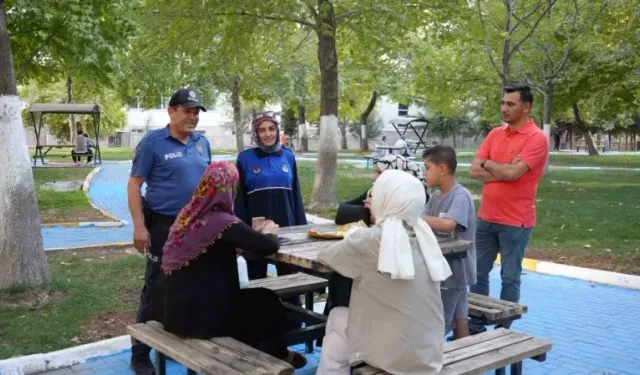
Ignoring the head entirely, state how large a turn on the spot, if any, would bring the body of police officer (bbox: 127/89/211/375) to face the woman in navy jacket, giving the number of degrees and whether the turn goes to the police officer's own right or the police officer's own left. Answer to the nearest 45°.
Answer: approximately 90° to the police officer's own left

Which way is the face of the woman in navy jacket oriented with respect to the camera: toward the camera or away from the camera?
toward the camera

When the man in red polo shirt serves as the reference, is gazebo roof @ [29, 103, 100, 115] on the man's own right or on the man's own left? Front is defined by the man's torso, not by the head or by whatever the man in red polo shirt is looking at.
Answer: on the man's own right

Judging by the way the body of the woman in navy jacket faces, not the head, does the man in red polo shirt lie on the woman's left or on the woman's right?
on the woman's left

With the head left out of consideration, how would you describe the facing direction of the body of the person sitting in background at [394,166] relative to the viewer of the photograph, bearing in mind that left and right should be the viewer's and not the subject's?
facing the viewer and to the left of the viewer

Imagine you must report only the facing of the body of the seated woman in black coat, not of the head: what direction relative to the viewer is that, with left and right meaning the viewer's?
facing away from the viewer and to the right of the viewer

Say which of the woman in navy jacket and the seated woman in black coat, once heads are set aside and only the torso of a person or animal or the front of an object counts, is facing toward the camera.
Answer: the woman in navy jacket

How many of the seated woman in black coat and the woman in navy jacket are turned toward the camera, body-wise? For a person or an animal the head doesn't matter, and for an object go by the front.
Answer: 1

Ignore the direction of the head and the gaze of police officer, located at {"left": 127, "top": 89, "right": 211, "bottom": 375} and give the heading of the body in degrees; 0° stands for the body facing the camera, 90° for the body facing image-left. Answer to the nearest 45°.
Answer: approximately 315°

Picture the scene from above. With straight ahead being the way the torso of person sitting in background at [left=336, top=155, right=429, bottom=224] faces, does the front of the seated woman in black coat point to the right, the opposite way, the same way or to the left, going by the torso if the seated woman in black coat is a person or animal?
the opposite way

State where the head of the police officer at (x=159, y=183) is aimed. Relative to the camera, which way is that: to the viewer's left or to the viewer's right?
to the viewer's right

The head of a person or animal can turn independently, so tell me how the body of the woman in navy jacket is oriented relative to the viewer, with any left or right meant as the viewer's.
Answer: facing the viewer

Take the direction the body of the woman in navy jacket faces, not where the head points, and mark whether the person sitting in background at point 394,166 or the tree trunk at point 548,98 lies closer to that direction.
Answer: the person sitting in background

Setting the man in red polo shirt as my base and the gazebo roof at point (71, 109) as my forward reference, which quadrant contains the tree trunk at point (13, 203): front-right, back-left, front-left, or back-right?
front-left

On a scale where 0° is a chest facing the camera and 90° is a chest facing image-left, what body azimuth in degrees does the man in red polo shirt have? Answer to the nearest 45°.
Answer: approximately 45°
